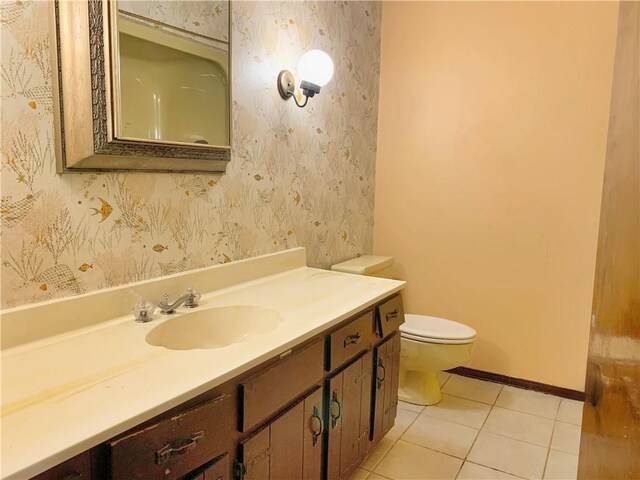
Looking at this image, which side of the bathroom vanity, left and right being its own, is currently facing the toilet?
left

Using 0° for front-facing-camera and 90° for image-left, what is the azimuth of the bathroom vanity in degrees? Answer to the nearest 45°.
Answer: approximately 315°

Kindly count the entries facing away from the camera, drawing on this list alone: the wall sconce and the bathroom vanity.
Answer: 0

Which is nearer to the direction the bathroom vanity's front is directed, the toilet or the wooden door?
the wooden door

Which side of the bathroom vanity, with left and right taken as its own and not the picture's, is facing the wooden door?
front

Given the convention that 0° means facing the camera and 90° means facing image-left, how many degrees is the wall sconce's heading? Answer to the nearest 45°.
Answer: approximately 315°

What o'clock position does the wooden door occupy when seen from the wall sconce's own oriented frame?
The wooden door is roughly at 1 o'clock from the wall sconce.
